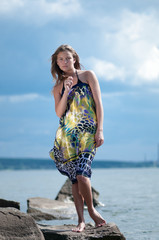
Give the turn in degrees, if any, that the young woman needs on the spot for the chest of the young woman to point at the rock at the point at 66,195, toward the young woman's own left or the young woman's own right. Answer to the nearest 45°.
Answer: approximately 180°

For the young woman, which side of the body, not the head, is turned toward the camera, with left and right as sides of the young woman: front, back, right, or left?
front

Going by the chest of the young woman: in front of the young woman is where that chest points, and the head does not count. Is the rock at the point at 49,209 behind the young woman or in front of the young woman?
behind
